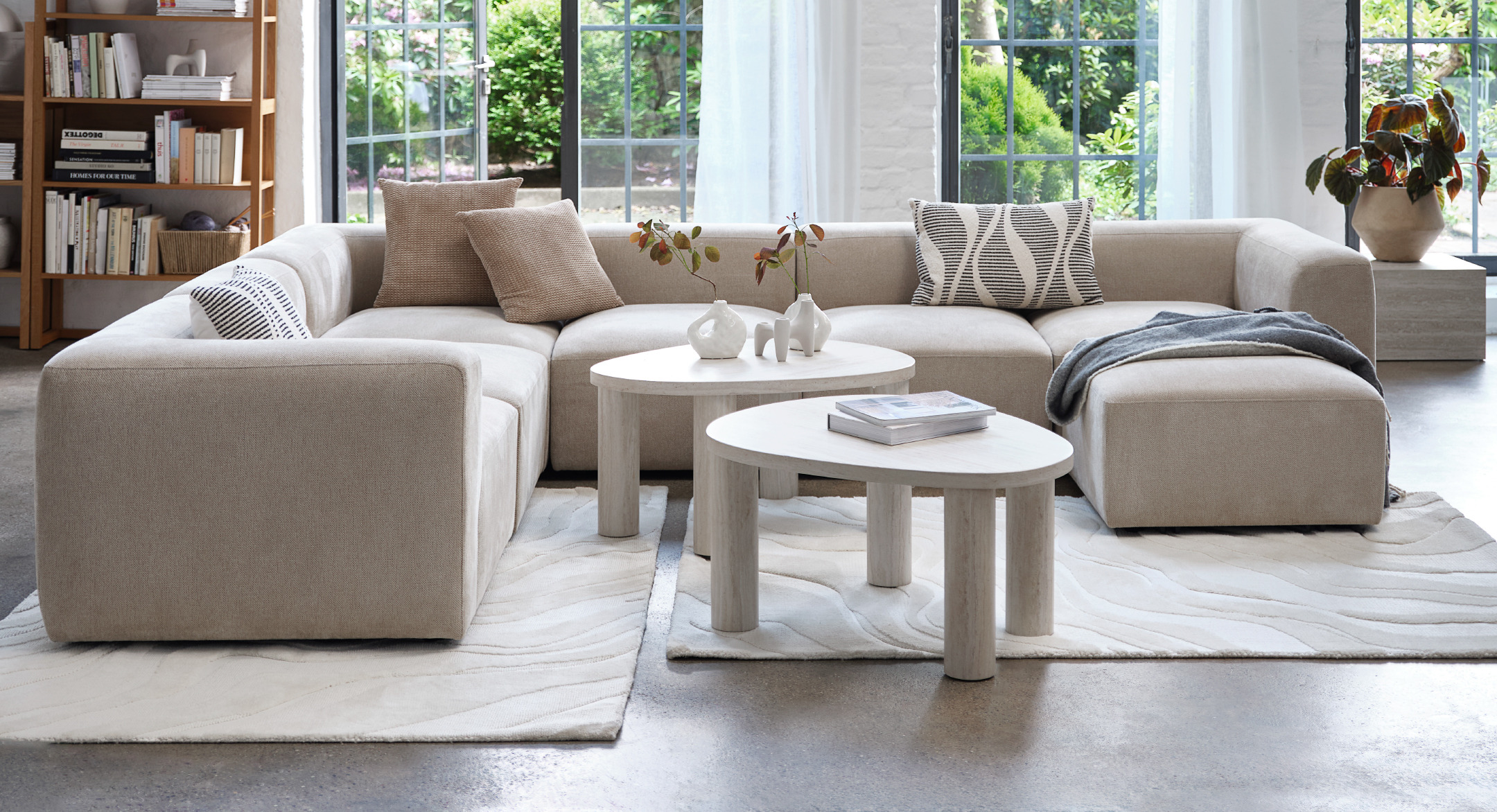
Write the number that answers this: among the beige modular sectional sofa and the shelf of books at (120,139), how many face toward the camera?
2

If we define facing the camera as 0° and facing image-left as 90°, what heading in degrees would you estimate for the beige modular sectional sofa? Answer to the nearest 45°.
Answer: approximately 0°

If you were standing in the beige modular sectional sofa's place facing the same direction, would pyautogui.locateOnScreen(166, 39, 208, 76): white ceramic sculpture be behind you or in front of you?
behind

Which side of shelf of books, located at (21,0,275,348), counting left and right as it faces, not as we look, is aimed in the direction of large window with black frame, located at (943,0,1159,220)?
left

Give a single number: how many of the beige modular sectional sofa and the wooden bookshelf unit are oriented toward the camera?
2

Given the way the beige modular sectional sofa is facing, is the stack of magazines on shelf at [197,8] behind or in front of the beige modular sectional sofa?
behind

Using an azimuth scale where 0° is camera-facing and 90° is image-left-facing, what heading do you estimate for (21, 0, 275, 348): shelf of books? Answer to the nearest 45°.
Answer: approximately 0°
